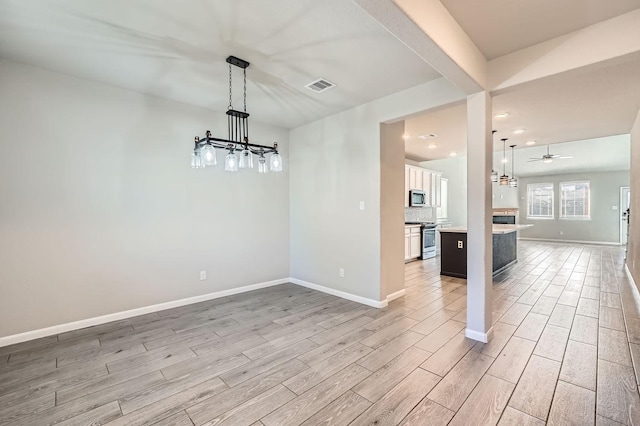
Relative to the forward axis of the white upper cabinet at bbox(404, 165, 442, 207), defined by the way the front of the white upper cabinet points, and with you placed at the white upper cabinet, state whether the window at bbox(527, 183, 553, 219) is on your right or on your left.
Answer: on your left

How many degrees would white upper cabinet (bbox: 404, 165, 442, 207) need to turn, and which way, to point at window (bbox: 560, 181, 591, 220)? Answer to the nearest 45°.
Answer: approximately 90° to its left

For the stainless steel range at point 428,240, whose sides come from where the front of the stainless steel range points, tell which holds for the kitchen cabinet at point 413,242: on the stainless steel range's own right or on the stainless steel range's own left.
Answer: on the stainless steel range's own right

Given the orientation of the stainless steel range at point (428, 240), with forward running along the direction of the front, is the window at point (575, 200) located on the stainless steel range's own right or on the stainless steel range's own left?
on the stainless steel range's own left

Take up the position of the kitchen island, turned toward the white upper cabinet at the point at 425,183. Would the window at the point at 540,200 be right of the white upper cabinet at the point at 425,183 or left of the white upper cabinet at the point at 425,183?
right

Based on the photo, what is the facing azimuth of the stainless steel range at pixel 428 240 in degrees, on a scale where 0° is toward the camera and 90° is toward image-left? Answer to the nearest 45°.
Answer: approximately 315°
